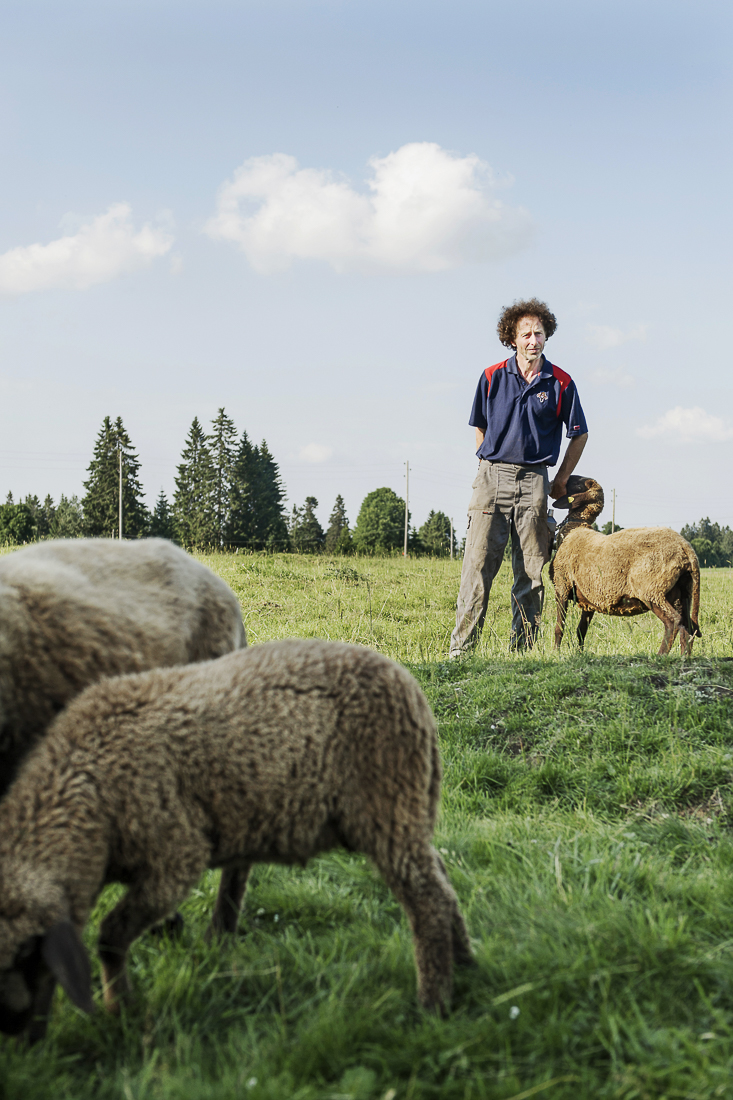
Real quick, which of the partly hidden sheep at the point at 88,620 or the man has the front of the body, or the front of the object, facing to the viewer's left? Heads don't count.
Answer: the partly hidden sheep

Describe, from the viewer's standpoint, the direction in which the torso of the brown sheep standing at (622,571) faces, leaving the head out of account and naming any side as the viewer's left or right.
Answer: facing to the left of the viewer

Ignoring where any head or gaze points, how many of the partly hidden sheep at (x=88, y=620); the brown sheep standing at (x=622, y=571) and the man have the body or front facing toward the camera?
1

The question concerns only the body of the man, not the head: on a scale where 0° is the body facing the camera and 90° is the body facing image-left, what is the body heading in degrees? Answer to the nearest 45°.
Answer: approximately 0°

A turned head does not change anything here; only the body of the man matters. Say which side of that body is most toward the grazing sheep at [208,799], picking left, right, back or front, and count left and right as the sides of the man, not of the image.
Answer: front

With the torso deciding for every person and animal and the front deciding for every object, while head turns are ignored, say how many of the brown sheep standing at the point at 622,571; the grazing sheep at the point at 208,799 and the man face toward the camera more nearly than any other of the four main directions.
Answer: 1

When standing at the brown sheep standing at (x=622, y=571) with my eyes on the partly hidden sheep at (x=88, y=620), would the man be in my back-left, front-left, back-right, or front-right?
front-right

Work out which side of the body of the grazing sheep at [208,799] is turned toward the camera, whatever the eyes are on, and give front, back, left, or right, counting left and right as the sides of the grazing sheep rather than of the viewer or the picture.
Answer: left

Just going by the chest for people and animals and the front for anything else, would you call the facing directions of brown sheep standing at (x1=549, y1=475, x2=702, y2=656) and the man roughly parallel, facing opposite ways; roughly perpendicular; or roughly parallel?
roughly perpendicular

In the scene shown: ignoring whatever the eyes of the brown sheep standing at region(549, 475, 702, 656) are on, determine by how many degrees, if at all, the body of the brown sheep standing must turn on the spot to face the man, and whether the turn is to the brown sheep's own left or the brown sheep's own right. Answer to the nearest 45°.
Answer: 0° — it already faces them

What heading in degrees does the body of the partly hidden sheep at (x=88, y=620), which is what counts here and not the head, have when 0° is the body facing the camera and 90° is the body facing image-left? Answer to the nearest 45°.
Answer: approximately 90°

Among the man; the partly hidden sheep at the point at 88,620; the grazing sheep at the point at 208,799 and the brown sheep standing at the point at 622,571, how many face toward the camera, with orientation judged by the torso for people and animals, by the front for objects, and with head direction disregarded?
1

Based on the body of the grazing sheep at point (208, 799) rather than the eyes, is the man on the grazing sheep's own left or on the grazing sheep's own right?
on the grazing sheep's own right

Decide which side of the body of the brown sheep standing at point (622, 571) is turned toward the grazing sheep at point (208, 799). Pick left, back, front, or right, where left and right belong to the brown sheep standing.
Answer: left
